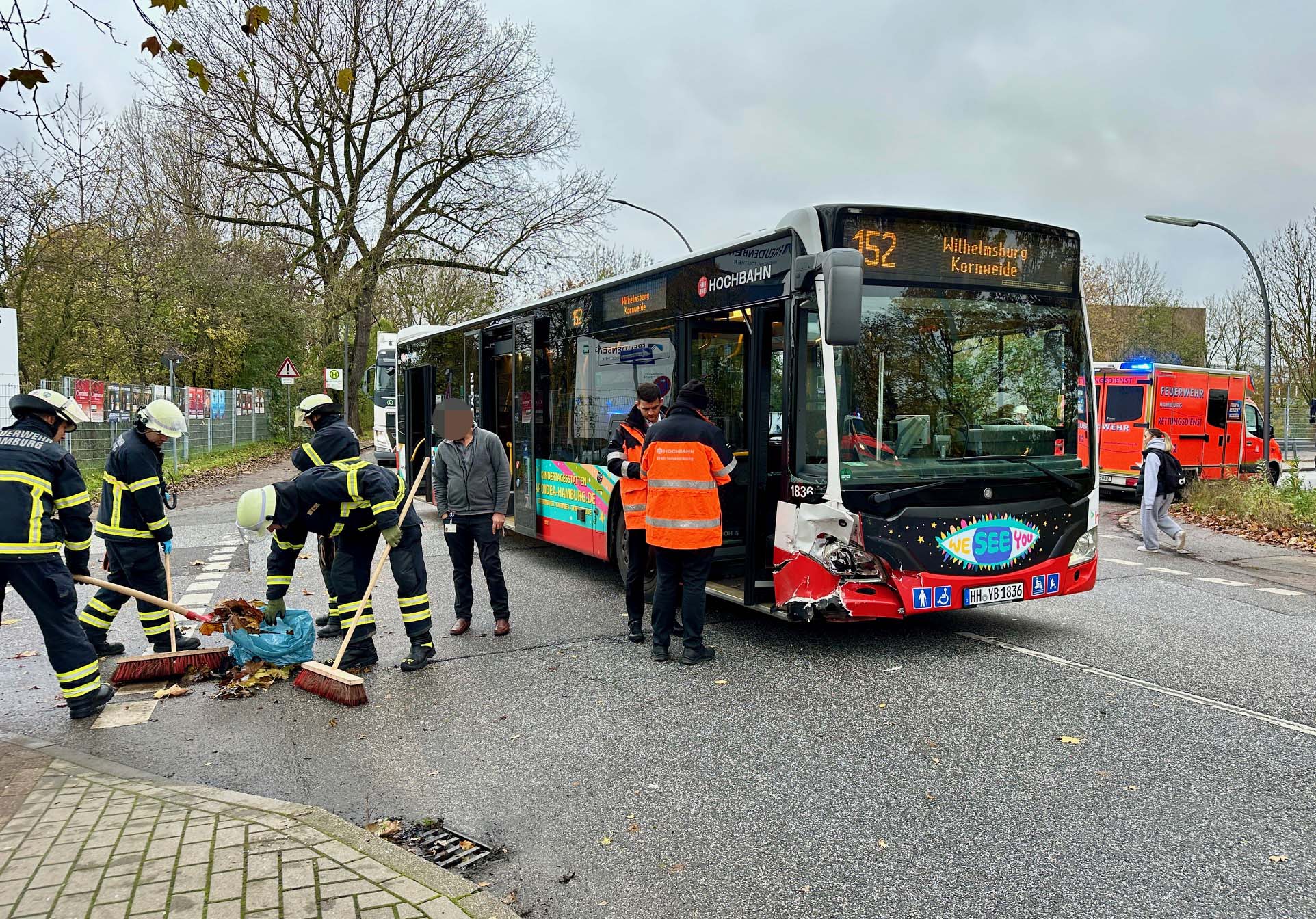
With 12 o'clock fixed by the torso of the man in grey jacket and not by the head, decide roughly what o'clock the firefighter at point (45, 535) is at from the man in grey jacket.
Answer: The firefighter is roughly at 2 o'clock from the man in grey jacket.

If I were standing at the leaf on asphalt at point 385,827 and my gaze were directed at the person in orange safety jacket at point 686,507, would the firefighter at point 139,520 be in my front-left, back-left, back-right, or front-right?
front-left

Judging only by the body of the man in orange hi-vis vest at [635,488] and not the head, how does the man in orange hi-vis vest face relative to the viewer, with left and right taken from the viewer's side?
facing the viewer and to the right of the viewer

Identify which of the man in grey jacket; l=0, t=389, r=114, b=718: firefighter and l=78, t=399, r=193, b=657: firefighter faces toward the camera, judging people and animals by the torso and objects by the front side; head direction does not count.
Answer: the man in grey jacket

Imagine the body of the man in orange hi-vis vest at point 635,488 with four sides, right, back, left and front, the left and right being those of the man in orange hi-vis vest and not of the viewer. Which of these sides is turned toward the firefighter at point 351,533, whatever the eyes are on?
right

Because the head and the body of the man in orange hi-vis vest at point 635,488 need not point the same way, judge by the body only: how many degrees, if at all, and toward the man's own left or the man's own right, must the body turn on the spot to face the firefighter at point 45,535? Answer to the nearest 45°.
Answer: approximately 90° to the man's own right

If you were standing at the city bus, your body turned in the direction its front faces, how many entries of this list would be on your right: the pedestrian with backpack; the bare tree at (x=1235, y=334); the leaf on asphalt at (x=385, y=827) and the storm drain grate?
2

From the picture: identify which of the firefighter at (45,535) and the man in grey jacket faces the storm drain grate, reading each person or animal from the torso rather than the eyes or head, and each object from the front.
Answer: the man in grey jacket

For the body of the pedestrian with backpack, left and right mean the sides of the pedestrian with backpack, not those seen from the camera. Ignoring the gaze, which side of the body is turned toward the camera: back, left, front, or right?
left

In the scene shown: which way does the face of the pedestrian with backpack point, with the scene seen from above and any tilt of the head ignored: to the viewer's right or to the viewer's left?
to the viewer's left

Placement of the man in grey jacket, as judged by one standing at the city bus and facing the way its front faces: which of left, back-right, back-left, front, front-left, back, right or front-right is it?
back-right

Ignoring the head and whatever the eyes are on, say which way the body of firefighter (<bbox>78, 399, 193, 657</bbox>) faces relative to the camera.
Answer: to the viewer's right

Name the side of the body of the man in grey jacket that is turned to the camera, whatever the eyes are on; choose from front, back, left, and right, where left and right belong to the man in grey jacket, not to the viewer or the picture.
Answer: front
